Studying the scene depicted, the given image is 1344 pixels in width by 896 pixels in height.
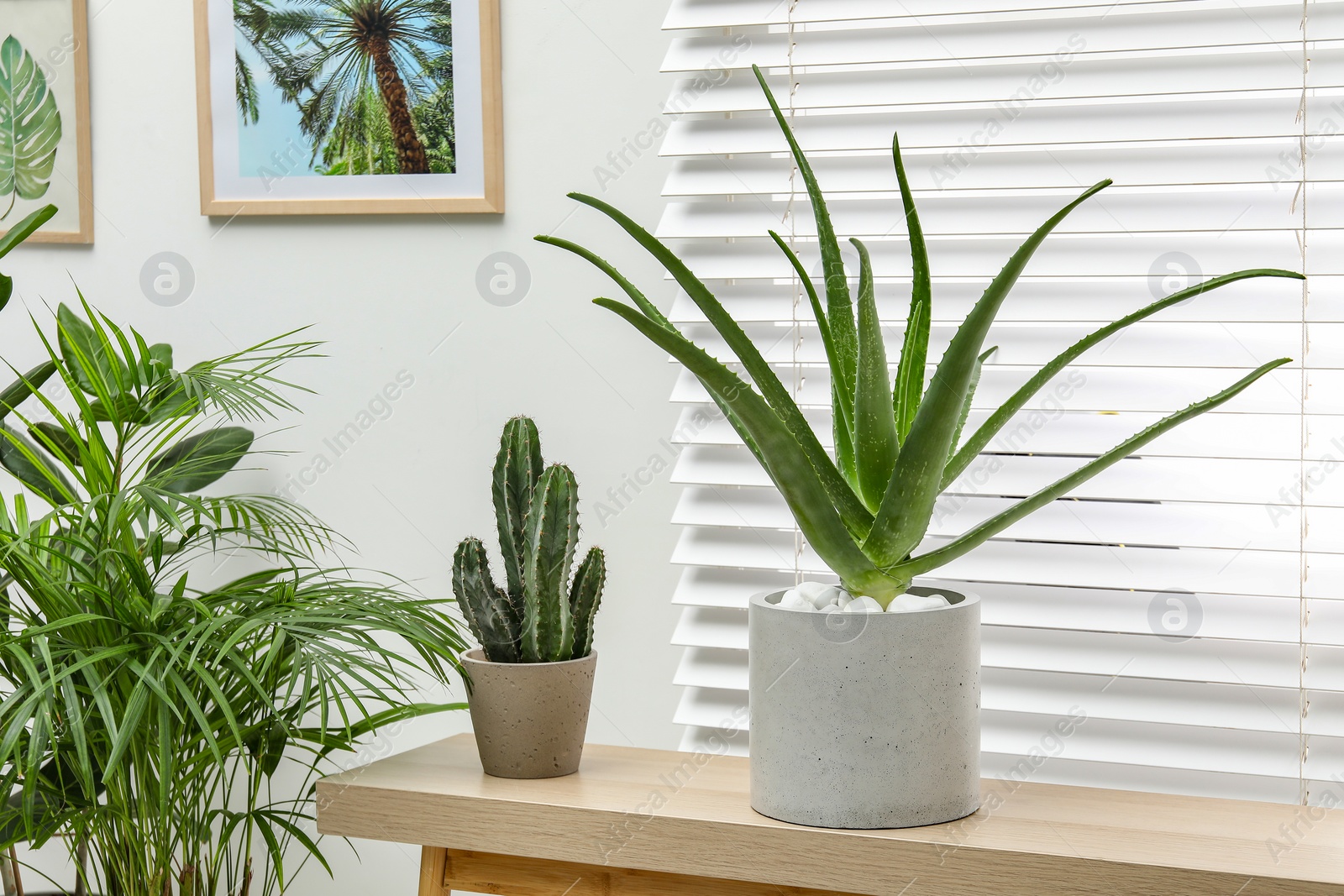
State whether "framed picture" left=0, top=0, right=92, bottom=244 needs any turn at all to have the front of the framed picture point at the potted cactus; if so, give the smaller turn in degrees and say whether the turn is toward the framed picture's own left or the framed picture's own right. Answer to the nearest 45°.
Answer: approximately 45° to the framed picture's own left

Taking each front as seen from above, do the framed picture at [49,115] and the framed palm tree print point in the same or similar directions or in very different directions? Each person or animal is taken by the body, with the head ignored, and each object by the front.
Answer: same or similar directions

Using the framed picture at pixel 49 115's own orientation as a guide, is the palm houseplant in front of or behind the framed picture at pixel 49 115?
in front

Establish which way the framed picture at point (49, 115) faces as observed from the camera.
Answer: facing the viewer

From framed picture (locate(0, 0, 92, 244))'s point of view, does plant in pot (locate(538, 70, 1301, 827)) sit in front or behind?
in front

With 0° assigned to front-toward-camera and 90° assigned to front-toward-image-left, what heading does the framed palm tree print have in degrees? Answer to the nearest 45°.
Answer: approximately 0°

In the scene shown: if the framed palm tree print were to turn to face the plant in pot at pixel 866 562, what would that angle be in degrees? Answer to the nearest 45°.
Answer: approximately 45° to its left
